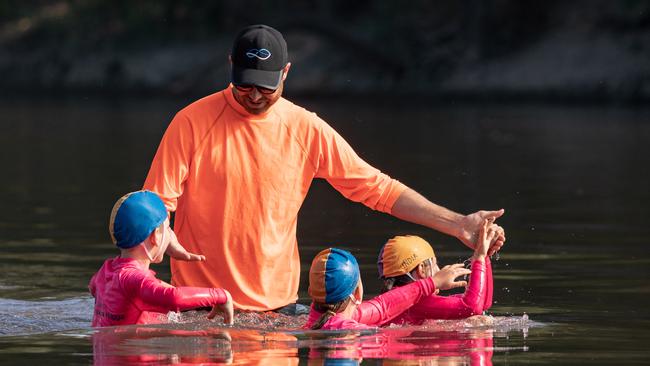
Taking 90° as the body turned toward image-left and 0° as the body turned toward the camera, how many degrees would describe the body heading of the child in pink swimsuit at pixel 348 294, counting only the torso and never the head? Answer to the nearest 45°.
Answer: approximately 225°

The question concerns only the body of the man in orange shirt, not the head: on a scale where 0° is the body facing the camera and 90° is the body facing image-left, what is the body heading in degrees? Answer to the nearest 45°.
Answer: approximately 0°

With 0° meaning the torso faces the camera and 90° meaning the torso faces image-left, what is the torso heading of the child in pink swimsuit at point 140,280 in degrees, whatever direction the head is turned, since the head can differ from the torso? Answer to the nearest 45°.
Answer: approximately 225°
